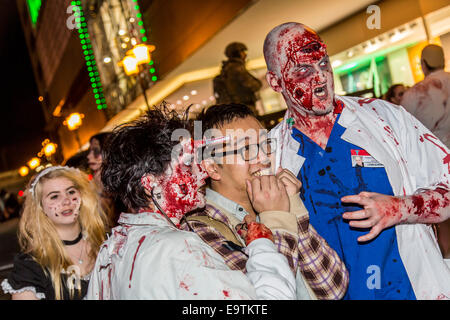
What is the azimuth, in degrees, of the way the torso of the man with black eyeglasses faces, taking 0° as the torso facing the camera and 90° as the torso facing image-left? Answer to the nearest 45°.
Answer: approximately 315°

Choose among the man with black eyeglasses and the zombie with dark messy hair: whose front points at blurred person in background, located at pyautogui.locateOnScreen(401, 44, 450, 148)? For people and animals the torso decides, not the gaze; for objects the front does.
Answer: the zombie with dark messy hair

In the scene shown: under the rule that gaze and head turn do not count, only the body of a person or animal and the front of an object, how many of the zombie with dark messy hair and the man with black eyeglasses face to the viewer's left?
0

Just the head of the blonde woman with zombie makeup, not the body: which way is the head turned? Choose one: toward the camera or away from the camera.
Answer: toward the camera

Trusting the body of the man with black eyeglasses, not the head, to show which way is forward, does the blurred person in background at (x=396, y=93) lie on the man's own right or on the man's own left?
on the man's own left

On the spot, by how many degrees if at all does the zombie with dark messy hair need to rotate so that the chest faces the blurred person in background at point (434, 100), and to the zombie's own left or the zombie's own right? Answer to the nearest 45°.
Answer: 0° — they already face them

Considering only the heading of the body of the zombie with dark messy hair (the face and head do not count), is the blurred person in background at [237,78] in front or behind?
in front

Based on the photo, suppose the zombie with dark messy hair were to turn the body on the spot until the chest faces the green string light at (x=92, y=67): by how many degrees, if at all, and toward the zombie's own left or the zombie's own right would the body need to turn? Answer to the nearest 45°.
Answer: approximately 45° to the zombie's own left

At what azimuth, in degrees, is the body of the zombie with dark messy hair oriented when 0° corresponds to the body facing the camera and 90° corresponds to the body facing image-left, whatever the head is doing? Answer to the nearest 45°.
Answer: approximately 225°
